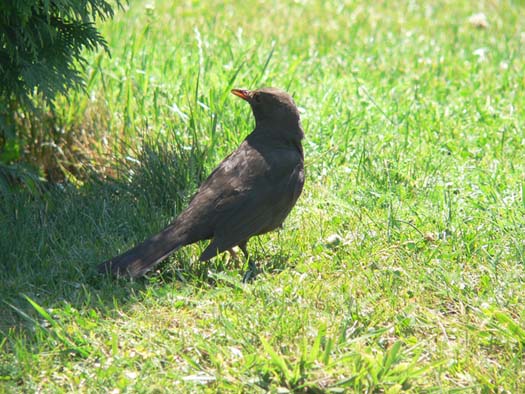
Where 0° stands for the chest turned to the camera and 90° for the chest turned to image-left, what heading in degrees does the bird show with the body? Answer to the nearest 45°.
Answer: approximately 270°
